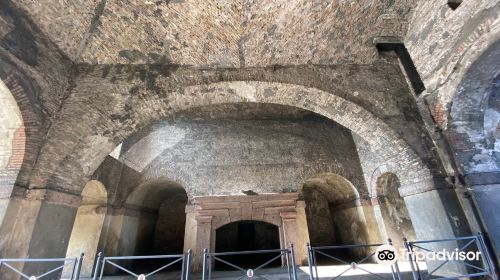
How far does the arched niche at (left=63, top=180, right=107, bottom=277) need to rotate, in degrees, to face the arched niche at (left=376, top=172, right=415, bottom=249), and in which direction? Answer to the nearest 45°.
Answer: approximately 45° to its left

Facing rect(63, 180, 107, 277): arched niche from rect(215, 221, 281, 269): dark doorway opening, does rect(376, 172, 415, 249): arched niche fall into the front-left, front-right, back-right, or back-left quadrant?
back-left

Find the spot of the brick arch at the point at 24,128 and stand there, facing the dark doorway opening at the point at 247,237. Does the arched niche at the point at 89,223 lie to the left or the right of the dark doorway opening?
left

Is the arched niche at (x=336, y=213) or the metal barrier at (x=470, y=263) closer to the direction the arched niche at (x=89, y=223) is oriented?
the metal barrier

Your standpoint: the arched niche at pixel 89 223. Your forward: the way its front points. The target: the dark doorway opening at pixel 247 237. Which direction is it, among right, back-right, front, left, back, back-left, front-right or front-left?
left

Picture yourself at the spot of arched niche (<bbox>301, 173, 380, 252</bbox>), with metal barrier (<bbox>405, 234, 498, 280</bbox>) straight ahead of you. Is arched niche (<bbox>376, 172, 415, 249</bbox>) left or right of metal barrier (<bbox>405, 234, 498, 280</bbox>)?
left
